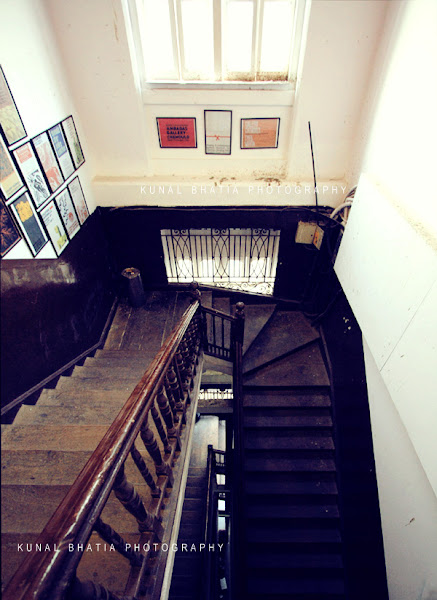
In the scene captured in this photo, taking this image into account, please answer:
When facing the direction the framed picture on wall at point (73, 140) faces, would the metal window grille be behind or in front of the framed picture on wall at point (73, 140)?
in front

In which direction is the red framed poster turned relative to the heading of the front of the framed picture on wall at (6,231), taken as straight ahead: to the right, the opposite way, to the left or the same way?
to the right

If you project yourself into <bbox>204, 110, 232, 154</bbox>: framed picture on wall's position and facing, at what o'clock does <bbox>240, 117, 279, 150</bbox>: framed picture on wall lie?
<bbox>240, 117, 279, 150</bbox>: framed picture on wall is roughly at 9 o'clock from <bbox>204, 110, 232, 154</bbox>: framed picture on wall.

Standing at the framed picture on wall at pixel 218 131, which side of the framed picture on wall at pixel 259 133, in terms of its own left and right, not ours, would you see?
right

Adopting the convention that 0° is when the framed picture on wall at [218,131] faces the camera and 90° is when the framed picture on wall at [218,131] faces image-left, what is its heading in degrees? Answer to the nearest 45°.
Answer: approximately 0°
